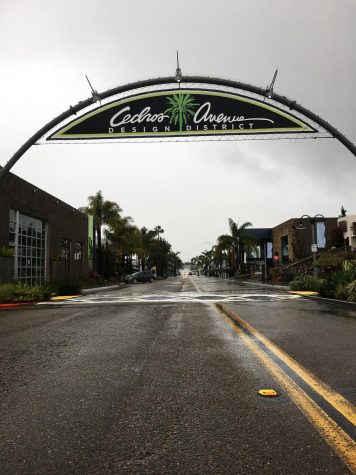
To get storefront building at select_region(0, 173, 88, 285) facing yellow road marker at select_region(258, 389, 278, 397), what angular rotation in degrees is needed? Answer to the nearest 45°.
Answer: approximately 45° to its right

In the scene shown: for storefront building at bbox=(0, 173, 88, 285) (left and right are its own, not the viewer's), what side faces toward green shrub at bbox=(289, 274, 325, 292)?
front

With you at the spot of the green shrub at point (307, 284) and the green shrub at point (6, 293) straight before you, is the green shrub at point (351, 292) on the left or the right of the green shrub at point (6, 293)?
left

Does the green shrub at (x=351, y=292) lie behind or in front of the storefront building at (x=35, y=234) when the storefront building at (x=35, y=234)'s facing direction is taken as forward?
in front

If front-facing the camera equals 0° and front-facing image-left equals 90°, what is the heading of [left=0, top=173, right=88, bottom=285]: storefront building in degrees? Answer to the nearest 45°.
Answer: approximately 315°

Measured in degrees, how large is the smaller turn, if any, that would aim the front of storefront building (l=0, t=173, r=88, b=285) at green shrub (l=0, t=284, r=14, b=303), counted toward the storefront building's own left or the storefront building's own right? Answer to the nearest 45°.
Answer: approximately 45° to the storefront building's own right

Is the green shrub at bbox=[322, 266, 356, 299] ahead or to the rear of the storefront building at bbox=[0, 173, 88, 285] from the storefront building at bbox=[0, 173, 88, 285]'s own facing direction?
ahead
